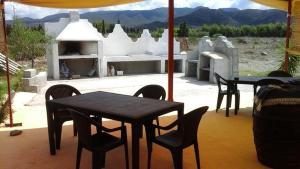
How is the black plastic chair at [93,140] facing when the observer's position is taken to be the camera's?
facing away from the viewer and to the right of the viewer

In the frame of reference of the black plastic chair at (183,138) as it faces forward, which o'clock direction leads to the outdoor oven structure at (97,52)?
The outdoor oven structure is roughly at 1 o'clock from the black plastic chair.

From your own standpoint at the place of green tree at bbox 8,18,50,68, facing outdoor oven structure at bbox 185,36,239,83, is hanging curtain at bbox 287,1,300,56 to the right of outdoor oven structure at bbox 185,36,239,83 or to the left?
right

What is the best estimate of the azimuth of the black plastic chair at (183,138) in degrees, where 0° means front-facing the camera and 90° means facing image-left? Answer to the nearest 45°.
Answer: approximately 135°

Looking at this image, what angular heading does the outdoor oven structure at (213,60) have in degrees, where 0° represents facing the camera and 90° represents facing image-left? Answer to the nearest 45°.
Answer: approximately 45°

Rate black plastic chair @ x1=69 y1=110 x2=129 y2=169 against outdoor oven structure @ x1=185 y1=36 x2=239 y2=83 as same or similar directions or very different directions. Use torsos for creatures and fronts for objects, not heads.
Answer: very different directions

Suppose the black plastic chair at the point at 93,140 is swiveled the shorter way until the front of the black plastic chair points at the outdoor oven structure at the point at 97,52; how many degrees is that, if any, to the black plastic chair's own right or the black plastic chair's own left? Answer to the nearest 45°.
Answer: approximately 45° to the black plastic chair's own left

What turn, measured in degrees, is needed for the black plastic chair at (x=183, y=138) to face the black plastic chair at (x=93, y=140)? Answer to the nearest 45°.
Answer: approximately 45° to its left
